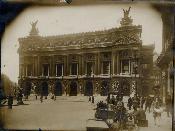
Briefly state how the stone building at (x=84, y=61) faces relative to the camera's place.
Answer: facing the viewer and to the left of the viewer
